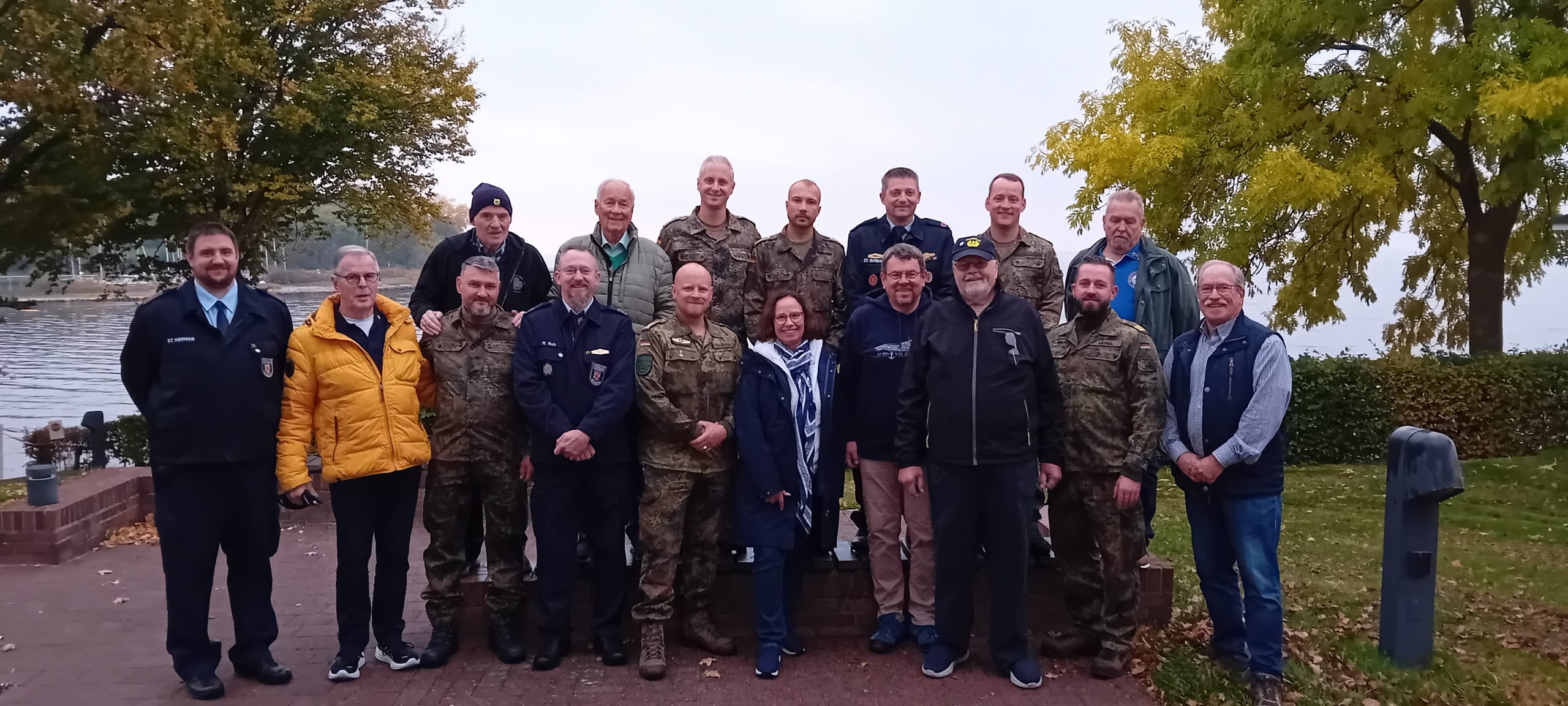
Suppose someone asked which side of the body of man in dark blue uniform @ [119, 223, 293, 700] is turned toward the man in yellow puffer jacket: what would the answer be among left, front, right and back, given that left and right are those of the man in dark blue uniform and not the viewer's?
left

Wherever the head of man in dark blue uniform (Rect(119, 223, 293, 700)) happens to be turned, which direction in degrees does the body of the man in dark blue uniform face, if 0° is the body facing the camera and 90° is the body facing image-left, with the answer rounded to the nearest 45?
approximately 0°

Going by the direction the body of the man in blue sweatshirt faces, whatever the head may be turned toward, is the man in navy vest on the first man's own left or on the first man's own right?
on the first man's own left

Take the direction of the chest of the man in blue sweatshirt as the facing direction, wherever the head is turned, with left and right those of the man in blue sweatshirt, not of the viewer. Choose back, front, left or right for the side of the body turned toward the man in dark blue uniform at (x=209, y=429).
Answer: right

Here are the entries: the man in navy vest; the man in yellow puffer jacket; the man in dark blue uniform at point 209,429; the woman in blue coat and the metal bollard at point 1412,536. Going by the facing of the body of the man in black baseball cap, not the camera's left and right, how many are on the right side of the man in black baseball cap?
3

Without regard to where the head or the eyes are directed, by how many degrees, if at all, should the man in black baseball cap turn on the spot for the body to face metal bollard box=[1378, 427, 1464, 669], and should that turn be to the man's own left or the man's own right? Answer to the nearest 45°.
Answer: approximately 90° to the man's own left

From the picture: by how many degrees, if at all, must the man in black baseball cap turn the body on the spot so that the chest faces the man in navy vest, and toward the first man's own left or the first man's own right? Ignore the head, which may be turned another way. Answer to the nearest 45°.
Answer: approximately 90° to the first man's own left

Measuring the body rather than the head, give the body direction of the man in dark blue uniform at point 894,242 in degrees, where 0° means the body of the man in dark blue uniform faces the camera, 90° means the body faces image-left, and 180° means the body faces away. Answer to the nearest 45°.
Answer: approximately 0°
